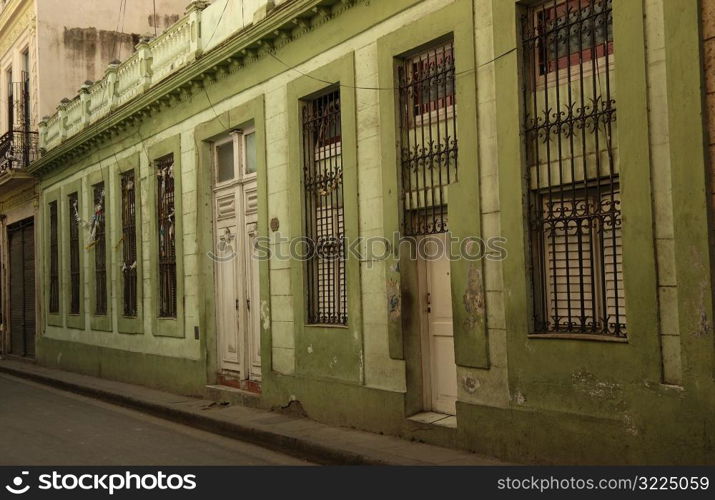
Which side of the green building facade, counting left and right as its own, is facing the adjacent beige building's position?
right
